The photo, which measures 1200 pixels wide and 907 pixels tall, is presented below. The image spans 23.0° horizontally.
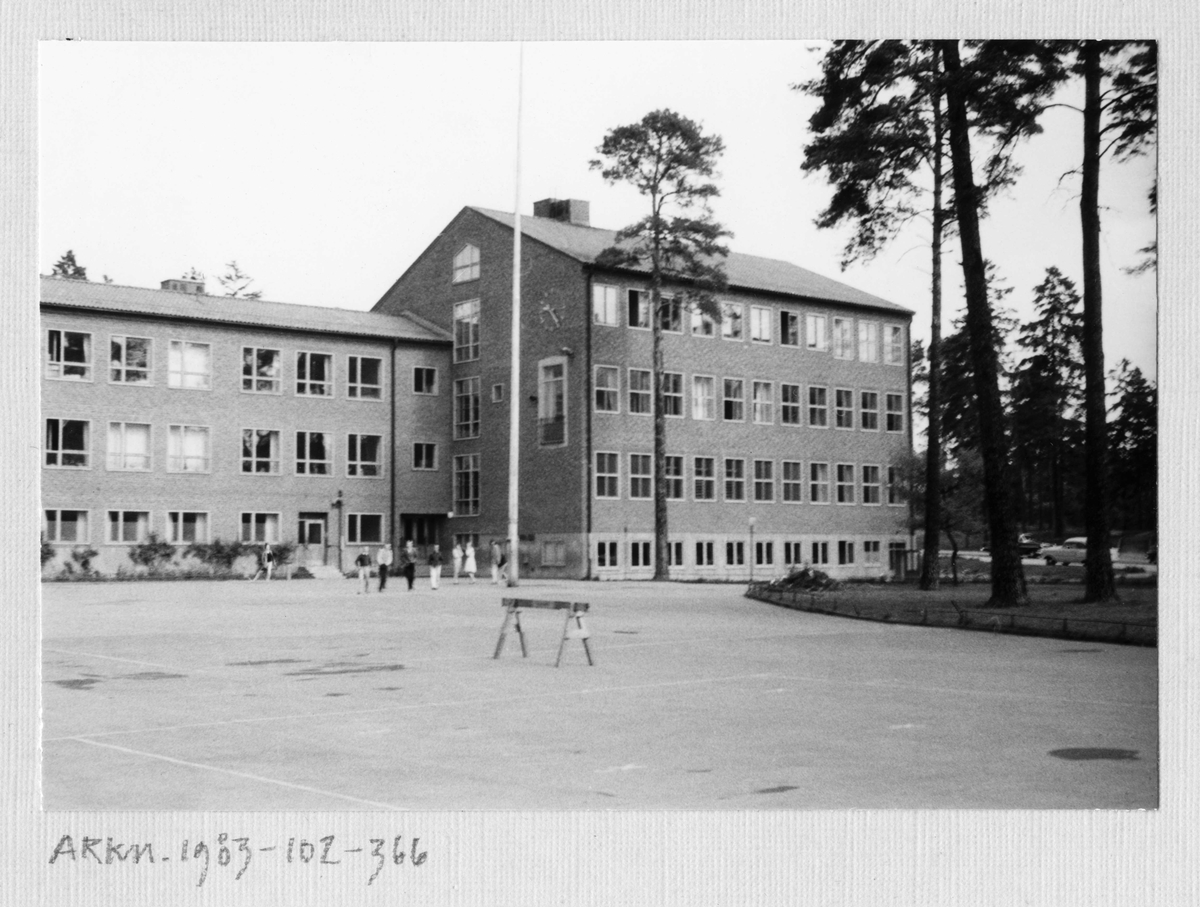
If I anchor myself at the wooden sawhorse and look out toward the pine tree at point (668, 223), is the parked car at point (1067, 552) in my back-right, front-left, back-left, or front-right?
front-right

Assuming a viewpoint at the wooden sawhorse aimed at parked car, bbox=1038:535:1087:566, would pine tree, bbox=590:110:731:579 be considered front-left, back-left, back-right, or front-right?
front-left

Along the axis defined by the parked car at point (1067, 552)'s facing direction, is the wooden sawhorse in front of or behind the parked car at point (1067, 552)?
in front

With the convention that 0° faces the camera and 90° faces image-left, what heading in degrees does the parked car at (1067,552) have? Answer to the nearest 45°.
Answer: approximately 90°
